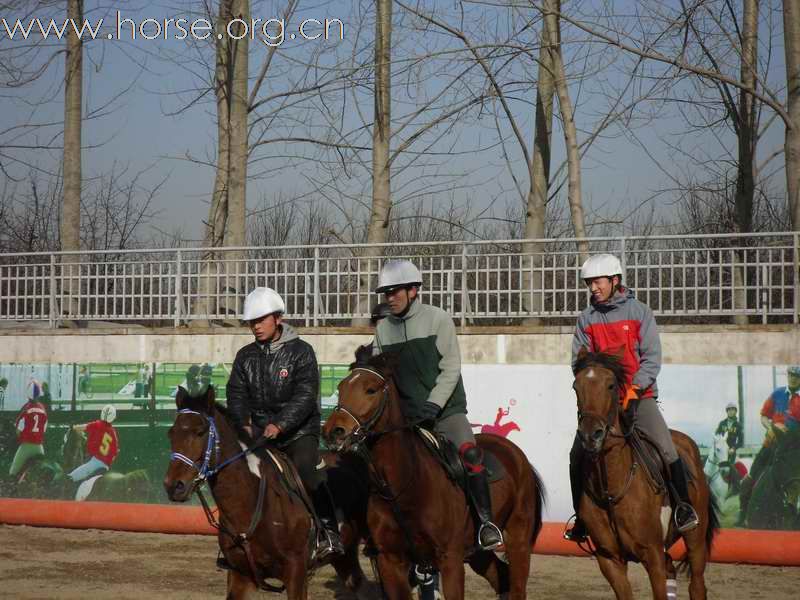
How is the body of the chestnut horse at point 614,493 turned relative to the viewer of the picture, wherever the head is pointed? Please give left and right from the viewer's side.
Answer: facing the viewer and to the left of the viewer

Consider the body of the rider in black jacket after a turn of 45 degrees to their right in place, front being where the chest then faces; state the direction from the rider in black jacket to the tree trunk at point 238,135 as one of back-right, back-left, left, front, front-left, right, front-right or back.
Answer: right

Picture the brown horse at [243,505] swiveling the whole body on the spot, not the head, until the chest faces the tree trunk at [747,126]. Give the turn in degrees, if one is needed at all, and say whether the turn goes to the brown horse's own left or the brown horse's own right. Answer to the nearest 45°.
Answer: approximately 180°

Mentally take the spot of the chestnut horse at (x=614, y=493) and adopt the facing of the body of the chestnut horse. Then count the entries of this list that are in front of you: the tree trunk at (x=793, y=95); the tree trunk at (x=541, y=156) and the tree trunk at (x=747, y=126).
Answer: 0

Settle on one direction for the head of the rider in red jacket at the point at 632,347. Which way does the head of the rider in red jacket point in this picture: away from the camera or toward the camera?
toward the camera

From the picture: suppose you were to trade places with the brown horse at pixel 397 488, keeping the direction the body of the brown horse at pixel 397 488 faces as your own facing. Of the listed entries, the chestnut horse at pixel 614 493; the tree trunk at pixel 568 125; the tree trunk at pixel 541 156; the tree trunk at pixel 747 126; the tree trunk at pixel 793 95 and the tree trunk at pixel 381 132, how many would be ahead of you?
0

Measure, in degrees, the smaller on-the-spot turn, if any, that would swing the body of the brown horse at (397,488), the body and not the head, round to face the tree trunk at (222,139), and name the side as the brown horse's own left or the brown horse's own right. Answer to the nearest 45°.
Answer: approximately 135° to the brown horse's own right

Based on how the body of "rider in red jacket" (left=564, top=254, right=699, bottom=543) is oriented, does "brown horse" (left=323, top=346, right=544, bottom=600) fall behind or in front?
in front

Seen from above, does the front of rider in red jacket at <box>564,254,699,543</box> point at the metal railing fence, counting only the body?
no

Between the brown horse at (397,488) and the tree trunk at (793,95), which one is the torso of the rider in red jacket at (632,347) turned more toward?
the brown horse

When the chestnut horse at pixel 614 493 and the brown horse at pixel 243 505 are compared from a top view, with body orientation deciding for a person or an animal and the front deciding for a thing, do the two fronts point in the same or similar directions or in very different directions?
same or similar directions

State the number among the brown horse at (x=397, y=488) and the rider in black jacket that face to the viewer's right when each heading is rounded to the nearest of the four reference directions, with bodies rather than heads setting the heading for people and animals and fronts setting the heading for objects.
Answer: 0

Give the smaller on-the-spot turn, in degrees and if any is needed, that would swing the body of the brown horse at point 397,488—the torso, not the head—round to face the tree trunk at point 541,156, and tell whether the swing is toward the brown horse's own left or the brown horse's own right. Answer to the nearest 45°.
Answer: approximately 135° to the brown horse's own right

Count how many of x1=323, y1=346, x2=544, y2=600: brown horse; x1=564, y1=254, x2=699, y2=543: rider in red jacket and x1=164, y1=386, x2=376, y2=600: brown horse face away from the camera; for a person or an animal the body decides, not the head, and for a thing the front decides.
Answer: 0

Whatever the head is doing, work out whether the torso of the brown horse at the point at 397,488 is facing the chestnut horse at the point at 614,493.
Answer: no

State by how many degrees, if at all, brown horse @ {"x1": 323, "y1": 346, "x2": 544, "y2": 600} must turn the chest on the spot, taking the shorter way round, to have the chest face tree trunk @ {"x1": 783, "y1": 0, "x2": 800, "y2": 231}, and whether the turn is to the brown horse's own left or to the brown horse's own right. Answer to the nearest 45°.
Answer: approximately 180°

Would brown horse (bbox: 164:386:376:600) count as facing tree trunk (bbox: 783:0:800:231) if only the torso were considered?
no
